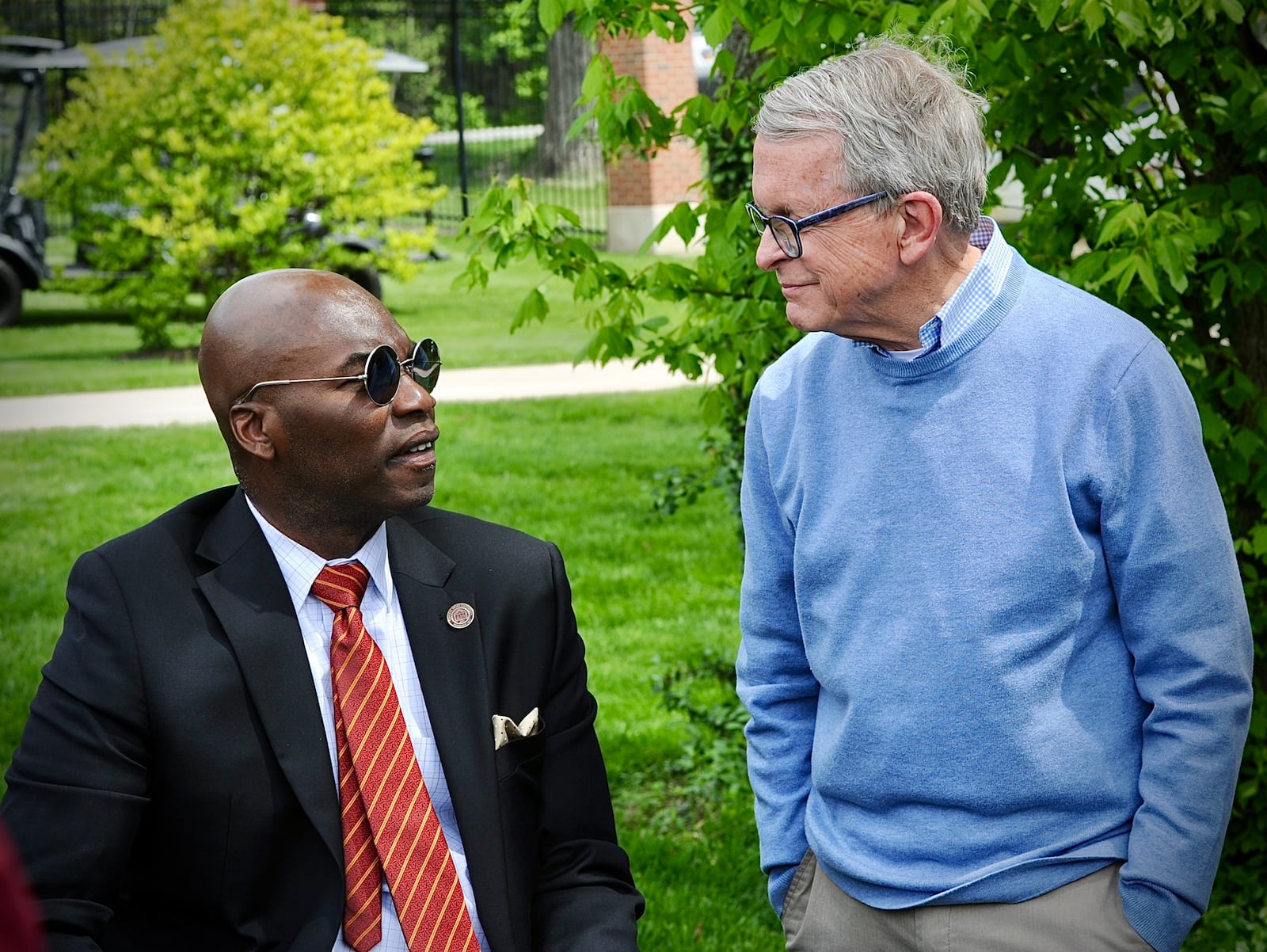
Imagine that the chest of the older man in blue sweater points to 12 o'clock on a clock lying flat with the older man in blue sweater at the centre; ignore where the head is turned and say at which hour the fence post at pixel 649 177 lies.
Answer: The fence post is roughly at 4 o'clock from the older man in blue sweater.

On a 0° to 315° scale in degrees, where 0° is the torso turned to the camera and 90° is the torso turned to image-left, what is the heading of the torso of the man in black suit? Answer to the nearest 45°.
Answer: approximately 315°

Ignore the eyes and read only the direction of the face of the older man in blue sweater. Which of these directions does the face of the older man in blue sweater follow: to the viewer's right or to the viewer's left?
to the viewer's left

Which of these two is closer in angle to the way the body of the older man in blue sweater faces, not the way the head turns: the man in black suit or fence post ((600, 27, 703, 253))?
the man in black suit

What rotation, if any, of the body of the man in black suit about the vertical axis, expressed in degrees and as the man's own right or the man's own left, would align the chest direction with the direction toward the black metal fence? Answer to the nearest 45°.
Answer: approximately 135° to the man's own left

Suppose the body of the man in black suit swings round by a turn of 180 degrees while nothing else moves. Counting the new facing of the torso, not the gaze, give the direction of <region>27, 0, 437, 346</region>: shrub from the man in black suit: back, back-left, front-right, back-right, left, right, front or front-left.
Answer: front-right

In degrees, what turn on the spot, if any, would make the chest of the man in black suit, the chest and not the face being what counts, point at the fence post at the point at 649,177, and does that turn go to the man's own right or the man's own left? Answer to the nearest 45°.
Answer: approximately 135° to the man's own left

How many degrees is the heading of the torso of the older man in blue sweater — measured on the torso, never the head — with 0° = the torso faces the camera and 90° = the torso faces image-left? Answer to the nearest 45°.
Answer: approximately 45°

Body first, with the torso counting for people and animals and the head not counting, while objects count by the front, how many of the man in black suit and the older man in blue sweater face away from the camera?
0

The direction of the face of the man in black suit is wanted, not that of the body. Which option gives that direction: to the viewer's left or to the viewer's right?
to the viewer's right
